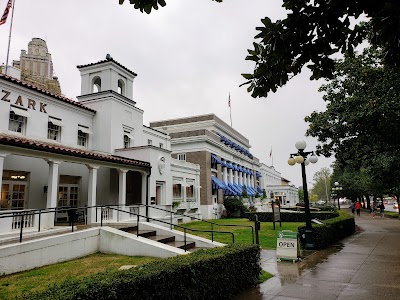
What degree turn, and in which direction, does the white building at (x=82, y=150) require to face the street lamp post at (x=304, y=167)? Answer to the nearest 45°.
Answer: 0° — it already faces it

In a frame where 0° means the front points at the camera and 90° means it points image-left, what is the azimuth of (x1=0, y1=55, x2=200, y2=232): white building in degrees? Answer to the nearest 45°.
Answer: approximately 315°

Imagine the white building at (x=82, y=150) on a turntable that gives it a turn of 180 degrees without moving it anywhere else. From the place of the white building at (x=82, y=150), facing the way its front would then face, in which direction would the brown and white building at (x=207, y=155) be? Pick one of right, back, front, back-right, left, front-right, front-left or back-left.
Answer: right
